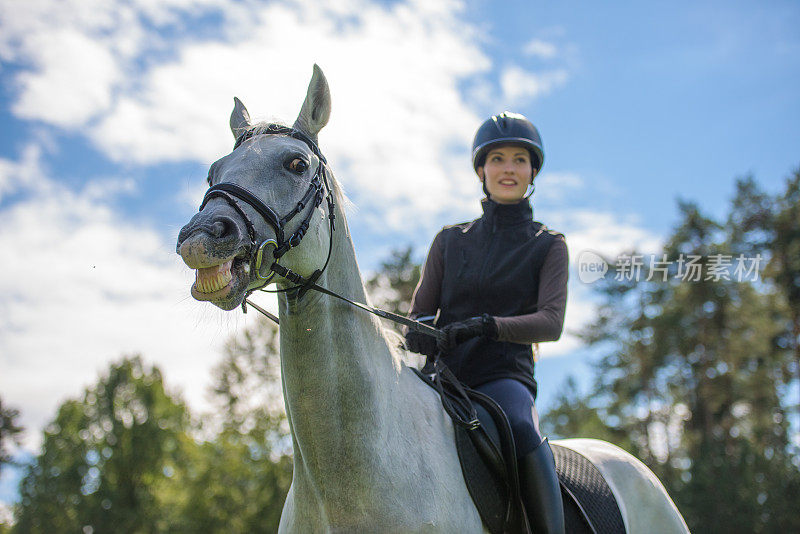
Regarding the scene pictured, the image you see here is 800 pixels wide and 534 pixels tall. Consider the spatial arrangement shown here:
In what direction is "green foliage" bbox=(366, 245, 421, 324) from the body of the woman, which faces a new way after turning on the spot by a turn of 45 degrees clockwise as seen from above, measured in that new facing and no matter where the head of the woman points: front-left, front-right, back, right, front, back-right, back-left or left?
right

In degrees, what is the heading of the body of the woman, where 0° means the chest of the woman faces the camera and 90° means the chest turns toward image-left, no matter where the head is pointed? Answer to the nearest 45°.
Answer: approximately 45°

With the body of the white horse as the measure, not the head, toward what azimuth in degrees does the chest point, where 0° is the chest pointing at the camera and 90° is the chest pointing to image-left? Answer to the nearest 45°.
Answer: approximately 45°
